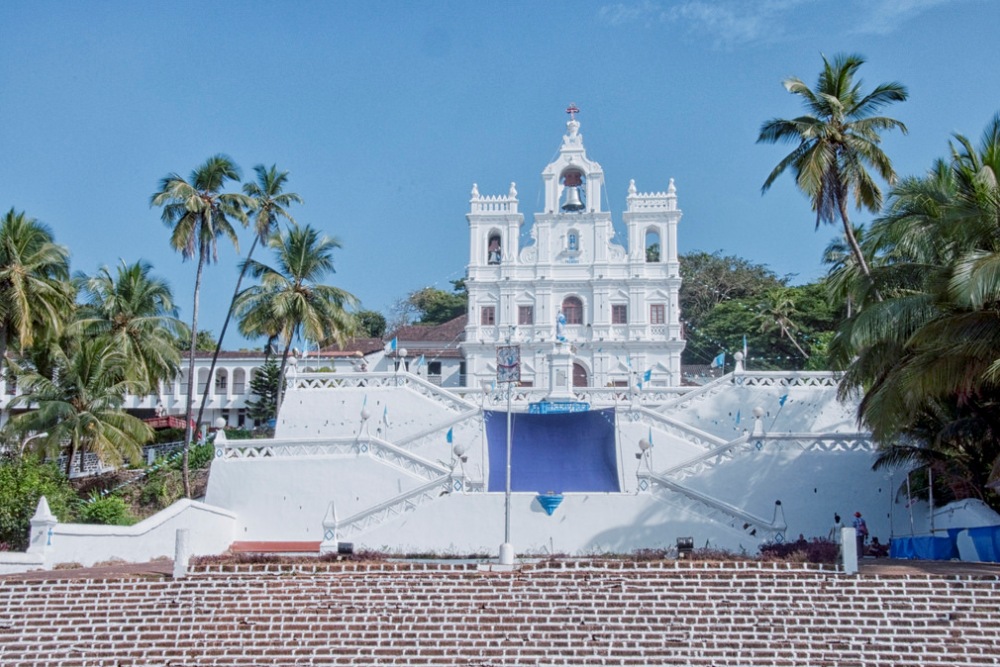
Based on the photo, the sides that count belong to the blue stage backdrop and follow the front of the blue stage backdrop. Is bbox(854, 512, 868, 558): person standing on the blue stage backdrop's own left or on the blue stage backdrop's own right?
on the blue stage backdrop's own left

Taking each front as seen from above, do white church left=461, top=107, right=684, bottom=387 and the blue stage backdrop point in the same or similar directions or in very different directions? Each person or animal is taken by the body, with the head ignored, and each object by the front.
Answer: same or similar directions

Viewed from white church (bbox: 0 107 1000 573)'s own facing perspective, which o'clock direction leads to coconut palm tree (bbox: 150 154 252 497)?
The coconut palm tree is roughly at 2 o'clock from the white church.

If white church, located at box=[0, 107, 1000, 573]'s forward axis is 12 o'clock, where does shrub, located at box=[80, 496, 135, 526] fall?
The shrub is roughly at 3 o'clock from the white church.

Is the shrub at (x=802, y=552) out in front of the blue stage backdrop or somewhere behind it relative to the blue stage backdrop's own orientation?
in front

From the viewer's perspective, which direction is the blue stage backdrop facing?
toward the camera

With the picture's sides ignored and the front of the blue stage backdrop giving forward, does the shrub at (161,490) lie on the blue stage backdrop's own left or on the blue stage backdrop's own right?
on the blue stage backdrop's own right

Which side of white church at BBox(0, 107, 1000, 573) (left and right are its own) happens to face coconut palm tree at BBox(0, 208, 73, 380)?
right

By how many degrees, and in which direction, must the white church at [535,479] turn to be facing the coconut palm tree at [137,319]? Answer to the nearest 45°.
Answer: approximately 135° to its right

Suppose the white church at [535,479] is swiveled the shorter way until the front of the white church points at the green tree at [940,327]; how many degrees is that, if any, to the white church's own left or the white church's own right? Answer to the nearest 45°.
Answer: approximately 45° to the white church's own left

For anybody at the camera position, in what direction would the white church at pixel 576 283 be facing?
facing the viewer

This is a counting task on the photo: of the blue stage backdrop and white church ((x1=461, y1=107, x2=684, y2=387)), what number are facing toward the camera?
2

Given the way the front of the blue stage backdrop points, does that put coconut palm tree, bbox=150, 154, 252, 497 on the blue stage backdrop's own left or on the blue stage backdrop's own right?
on the blue stage backdrop's own right

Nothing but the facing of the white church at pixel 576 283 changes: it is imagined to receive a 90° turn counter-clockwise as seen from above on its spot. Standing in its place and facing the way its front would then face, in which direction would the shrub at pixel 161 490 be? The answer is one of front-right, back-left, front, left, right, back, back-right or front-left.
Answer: back-right
